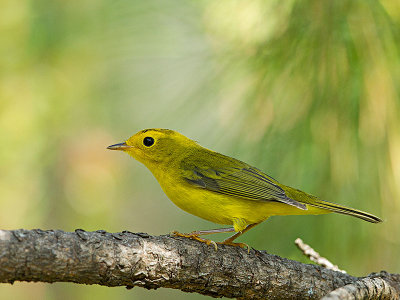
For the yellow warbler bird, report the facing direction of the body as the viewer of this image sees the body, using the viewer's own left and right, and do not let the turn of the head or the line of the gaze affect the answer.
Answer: facing to the left of the viewer
